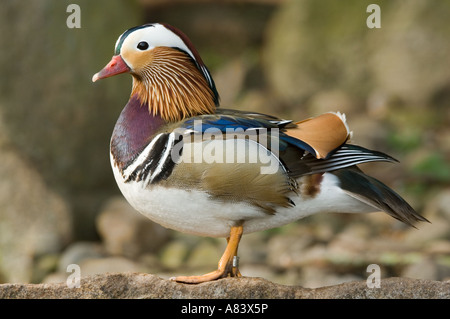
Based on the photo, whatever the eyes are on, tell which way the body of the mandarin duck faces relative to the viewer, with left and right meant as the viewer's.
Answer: facing to the left of the viewer
